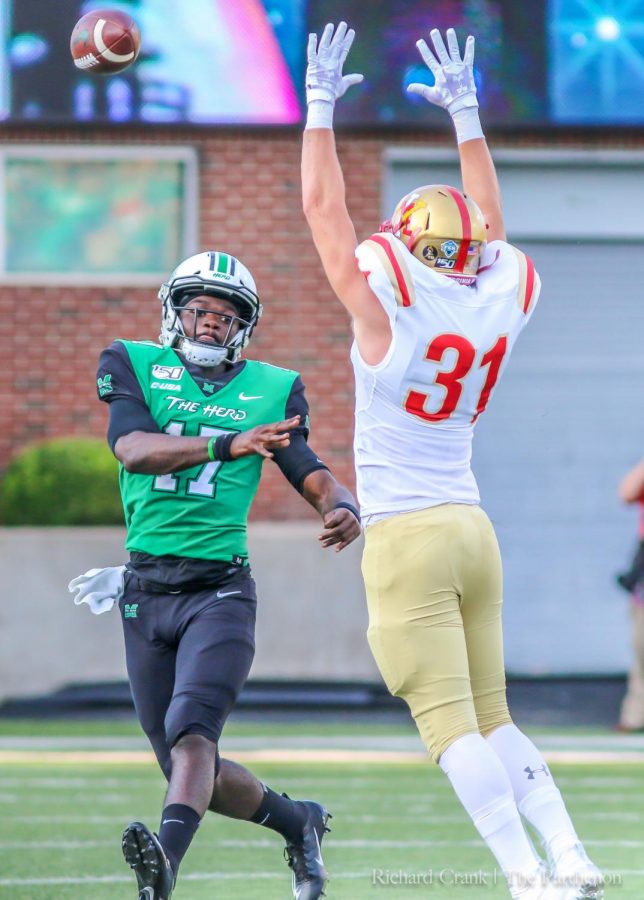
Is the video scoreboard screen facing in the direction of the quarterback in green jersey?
yes

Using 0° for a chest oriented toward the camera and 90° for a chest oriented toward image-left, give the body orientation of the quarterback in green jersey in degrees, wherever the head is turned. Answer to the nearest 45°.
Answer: approximately 0°

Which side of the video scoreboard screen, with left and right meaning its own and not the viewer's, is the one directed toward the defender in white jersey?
front

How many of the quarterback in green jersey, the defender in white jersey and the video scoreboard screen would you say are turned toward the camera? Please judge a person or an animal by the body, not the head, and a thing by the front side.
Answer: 2

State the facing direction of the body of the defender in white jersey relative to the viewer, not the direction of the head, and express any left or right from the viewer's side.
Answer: facing away from the viewer and to the left of the viewer

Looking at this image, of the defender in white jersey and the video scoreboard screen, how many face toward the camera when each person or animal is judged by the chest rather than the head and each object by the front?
1
